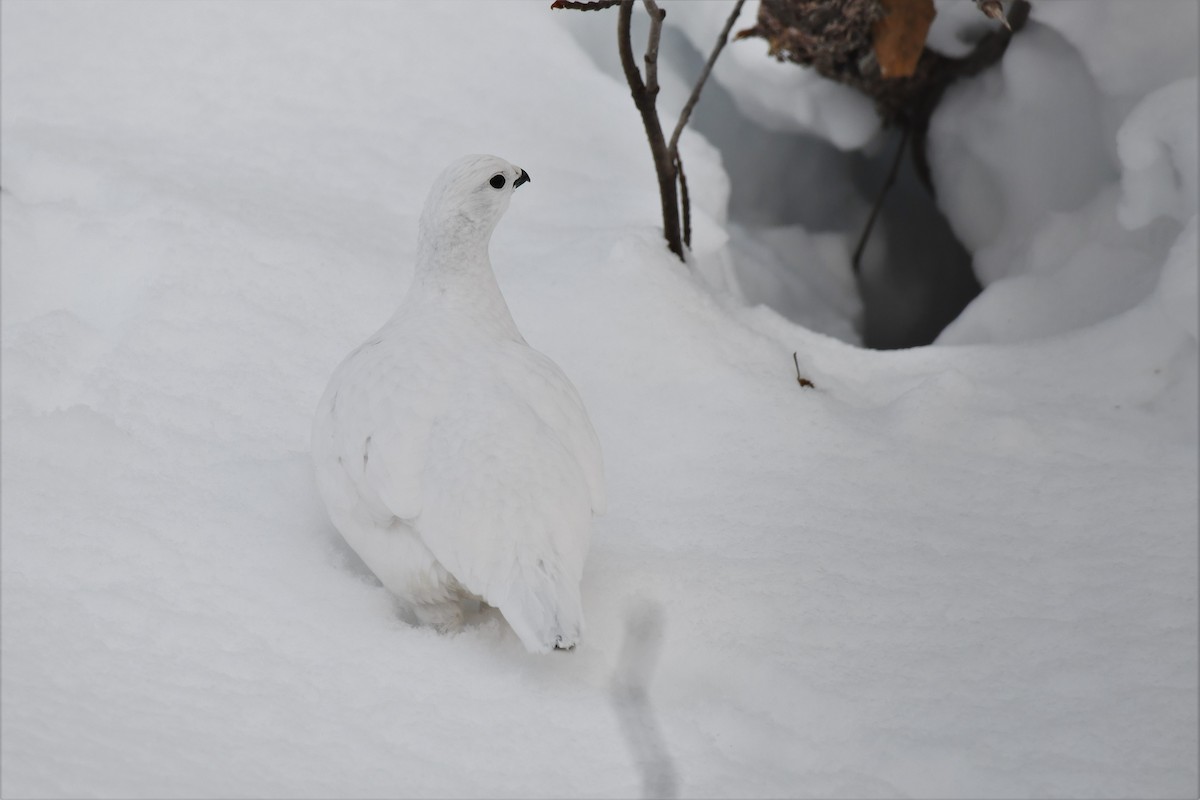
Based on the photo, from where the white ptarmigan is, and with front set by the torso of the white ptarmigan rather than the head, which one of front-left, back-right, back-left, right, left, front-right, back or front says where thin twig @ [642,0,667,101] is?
front-right

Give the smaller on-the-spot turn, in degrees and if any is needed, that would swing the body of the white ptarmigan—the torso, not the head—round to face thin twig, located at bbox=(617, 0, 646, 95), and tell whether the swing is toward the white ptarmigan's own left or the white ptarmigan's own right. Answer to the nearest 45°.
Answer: approximately 45° to the white ptarmigan's own right

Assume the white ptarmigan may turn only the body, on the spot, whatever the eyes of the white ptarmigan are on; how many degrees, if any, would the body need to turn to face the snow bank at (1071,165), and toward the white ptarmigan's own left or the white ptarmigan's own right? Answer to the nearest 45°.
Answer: approximately 90° to the white ptarmigan's own right

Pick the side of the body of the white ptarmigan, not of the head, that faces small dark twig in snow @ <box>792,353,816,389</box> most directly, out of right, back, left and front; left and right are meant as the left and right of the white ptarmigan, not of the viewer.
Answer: right

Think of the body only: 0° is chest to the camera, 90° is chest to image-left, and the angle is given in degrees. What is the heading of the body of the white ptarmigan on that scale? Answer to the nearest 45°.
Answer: approximately 135°

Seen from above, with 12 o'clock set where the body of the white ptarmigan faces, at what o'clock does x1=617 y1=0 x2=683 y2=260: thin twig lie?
The thin twig is roughly at 2 o'clock from the white ptarmigan.

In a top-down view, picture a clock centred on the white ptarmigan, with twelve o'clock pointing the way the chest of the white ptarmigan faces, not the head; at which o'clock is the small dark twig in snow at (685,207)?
The small dark twig in snow is roughly at 2 o'clock from the white ptarmigan.

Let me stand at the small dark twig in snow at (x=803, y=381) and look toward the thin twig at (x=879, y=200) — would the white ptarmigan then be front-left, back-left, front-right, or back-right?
back-left
